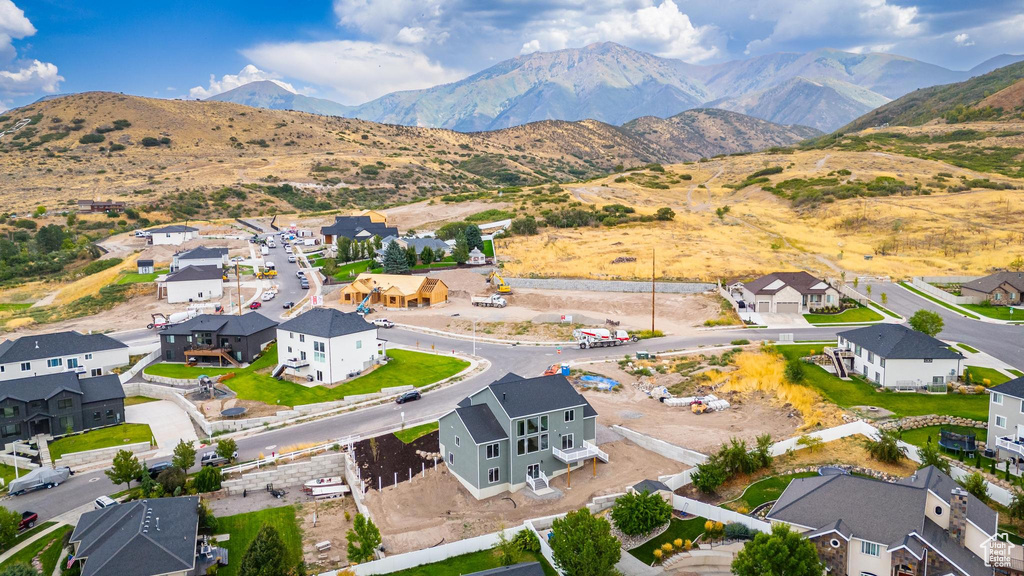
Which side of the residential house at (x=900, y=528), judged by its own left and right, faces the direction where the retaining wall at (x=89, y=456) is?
right

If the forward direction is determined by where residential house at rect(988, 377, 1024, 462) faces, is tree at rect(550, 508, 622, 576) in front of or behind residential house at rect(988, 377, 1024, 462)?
behind

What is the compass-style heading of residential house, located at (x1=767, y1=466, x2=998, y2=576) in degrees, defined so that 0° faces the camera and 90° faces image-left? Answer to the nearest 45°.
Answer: approximately 0°

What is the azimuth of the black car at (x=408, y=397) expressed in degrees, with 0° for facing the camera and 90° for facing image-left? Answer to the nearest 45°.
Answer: approximately 45°

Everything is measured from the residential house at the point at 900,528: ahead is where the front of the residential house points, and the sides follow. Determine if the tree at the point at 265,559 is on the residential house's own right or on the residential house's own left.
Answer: on the residential house's own right

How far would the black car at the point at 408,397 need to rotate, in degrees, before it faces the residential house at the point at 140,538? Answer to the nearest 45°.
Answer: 0° — it already faces it

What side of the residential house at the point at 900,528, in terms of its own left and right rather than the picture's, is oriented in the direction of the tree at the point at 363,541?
right

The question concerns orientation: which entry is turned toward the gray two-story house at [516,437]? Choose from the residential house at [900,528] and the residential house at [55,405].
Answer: the residential house at [55,405]
